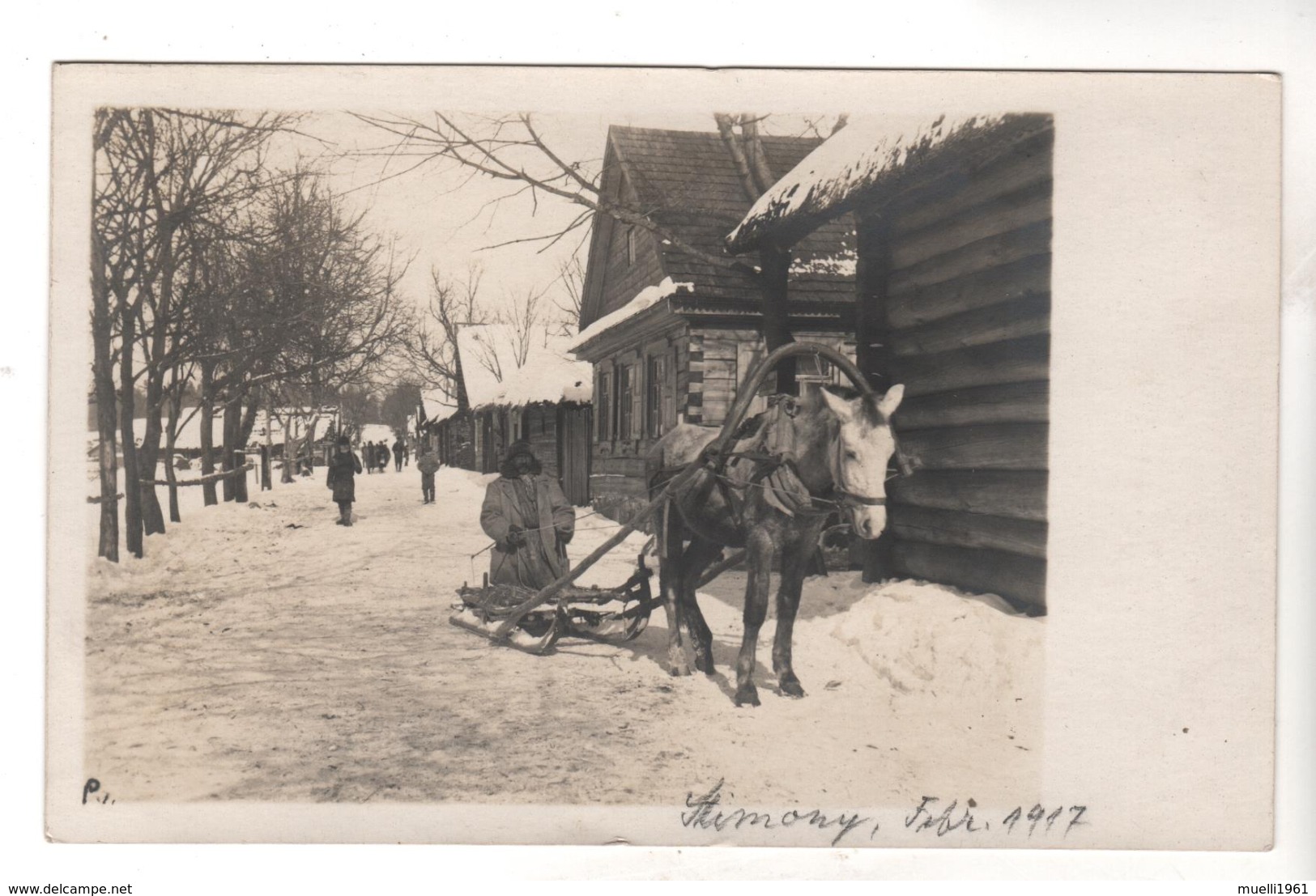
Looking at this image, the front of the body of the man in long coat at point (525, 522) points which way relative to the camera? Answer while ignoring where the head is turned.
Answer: toward the camera

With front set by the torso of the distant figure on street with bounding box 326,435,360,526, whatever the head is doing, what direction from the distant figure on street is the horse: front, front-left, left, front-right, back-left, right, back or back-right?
front-left

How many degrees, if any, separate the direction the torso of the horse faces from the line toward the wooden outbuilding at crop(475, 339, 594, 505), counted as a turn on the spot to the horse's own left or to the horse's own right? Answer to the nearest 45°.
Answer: approximately 180°

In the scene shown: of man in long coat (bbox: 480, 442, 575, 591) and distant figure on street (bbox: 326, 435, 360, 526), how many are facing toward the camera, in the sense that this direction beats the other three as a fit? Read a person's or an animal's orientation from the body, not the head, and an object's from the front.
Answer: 2

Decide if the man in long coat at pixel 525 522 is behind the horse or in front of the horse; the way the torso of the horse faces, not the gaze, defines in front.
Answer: behind

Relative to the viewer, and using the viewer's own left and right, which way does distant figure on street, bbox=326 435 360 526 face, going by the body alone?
facing the viewer

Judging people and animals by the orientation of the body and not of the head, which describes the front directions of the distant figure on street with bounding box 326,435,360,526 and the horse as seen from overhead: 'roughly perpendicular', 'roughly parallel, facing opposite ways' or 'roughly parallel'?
roughly parallel

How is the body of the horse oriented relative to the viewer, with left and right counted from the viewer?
facing the viewer and to the right of the viewer
